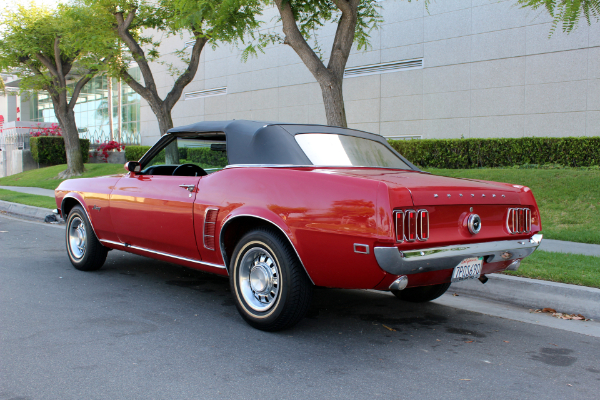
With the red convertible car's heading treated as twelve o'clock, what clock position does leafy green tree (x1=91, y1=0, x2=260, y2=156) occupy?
The leafy green tree is roughly at 1 o'clock from the red convertible car.

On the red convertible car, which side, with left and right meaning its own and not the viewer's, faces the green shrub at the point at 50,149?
front

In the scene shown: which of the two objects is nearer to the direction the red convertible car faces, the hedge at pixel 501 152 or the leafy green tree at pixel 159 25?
the leafy green tree

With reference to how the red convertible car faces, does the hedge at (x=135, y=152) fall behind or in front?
in front

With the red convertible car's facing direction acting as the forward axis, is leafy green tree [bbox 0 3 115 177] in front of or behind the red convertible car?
in front

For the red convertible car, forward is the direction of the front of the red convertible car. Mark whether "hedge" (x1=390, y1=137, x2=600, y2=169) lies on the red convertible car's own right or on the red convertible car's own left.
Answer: on the red convertible car's own right

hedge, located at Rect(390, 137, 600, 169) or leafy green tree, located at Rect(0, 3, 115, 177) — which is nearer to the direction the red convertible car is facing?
the leafy green tree

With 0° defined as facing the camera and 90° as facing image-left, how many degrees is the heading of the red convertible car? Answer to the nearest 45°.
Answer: approximately 135°
